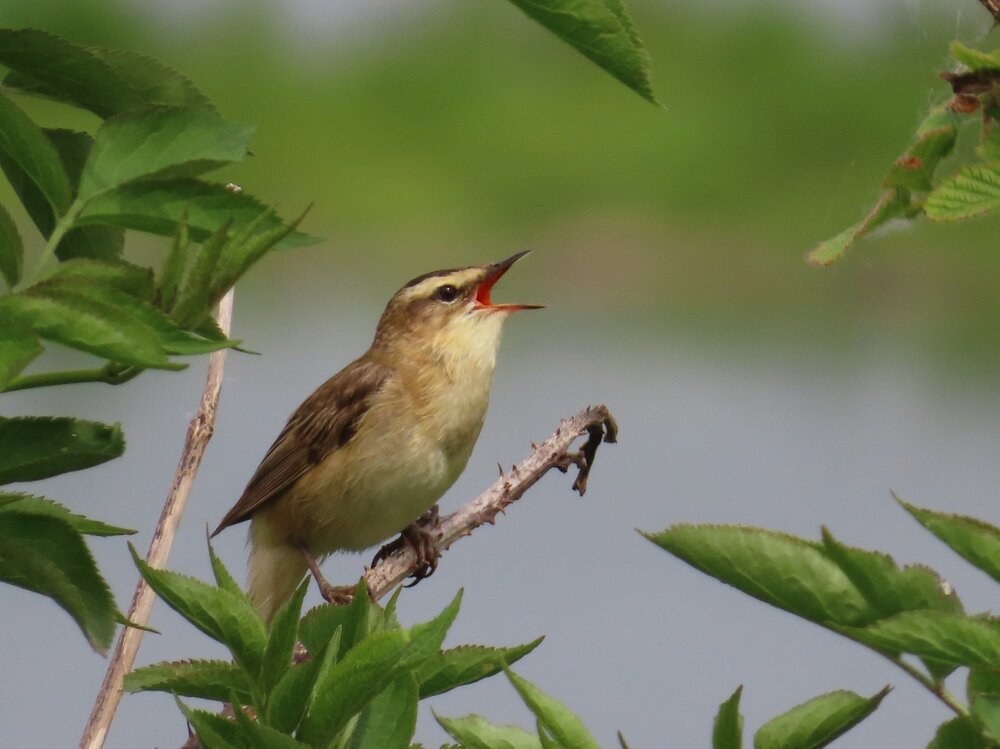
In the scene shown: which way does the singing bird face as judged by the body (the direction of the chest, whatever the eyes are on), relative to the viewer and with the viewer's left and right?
facing to the right of the viewer

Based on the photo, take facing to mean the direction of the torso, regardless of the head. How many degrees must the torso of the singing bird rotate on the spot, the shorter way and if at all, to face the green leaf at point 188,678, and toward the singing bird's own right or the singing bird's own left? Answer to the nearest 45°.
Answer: approximately 90° to the singing bird's own right

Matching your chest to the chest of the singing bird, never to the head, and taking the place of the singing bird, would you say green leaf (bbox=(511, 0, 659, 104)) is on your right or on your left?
on your left

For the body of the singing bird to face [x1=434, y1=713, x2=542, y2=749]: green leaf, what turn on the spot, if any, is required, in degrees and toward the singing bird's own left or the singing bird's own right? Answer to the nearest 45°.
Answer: approximately 90° to the singing bird's own right

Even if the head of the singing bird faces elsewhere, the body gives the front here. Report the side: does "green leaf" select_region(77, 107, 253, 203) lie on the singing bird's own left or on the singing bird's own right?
on the singing bird's own right
